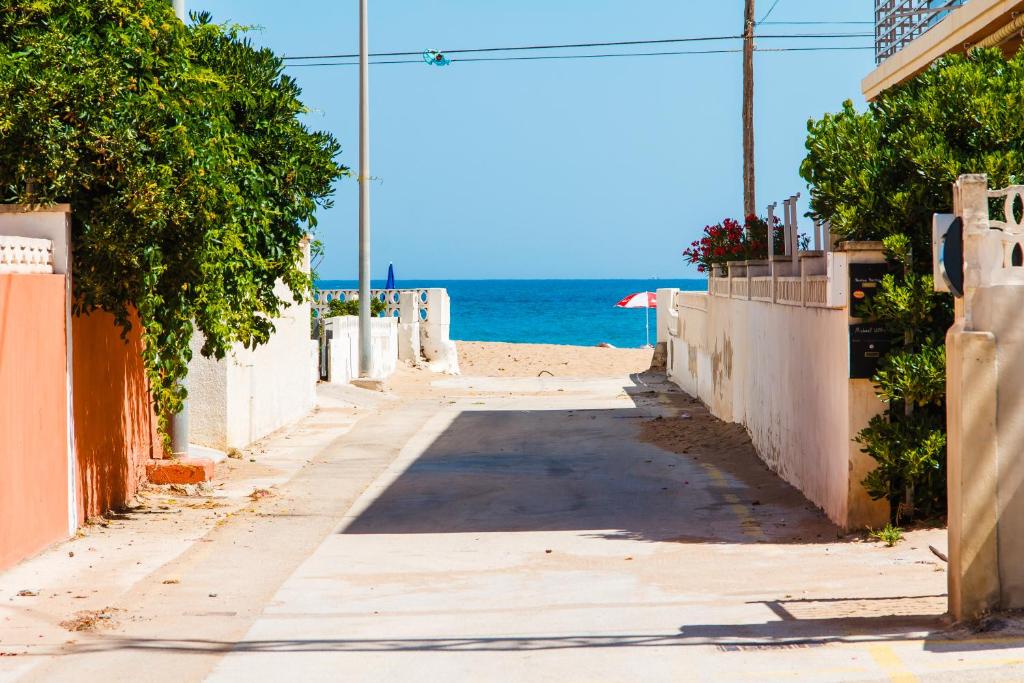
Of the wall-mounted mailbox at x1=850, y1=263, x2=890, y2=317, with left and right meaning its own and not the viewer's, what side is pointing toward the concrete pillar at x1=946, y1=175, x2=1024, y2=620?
front

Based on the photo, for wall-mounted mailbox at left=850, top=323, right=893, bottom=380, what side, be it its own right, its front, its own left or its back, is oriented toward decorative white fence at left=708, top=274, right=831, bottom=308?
back

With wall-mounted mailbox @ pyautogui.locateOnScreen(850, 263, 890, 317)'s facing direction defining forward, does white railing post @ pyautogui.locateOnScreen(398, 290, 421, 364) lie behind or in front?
behind

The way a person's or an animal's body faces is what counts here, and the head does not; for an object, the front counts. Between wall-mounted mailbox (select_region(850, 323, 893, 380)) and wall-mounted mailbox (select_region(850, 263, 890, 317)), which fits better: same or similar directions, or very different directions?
same or similar directions

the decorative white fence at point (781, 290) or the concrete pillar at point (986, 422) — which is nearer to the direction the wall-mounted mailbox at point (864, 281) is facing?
the concrete pillar

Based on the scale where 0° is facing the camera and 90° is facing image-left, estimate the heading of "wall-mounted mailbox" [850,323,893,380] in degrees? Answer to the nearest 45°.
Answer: approximately 0°

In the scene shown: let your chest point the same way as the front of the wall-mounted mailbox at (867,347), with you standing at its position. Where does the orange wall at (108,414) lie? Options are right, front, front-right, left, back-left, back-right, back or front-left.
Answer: right

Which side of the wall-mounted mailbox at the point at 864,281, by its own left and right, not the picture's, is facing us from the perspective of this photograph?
front

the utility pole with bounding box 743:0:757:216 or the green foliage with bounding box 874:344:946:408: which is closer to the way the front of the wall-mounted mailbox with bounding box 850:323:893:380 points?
the green foliage

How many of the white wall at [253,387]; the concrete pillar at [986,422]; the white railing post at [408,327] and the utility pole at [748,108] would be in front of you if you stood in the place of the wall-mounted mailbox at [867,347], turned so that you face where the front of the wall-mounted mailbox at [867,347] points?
1
